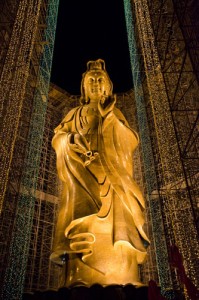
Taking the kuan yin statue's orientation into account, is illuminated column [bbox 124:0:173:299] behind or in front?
behind

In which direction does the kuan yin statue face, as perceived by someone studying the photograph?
facing the viewer
